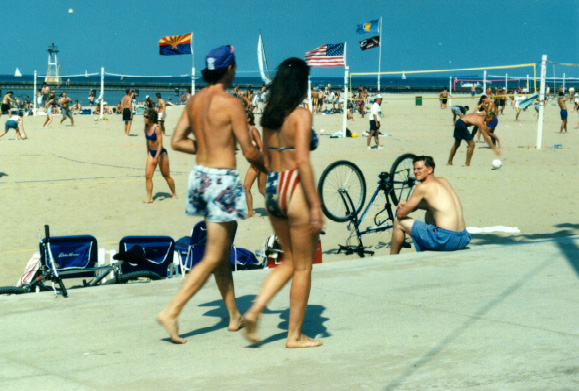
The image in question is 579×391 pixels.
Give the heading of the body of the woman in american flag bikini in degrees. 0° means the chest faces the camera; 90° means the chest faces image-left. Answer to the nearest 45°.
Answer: approximately 225°

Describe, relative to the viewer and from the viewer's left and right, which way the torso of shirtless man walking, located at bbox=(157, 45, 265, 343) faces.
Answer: facing away from the viewer and to the right of the viewer

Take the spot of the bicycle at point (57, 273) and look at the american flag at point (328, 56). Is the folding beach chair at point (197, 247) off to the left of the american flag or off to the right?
right

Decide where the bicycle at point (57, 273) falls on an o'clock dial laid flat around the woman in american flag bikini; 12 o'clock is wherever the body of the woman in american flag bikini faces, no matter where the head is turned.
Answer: The bicycle is roughly at 9 o'clock from the woman in american flag bikini.

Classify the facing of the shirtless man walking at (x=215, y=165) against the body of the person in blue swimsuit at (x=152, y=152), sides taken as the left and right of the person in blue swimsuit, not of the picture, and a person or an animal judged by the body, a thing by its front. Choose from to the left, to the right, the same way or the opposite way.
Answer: the opposite way

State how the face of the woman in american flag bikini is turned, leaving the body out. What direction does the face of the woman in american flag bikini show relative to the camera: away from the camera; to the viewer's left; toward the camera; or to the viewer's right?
away from the camera

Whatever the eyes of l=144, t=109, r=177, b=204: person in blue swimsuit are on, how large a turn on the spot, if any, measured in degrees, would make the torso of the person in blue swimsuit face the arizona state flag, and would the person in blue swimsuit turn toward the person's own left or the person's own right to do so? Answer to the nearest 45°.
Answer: approximately 135° to the person's own right

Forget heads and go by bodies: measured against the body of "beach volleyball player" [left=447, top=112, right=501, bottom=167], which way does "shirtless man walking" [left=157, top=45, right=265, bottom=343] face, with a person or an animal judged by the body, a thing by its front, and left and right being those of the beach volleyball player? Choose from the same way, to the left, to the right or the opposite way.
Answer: to the left

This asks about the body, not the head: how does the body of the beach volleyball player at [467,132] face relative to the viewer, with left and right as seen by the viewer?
facing to the right of the viewer

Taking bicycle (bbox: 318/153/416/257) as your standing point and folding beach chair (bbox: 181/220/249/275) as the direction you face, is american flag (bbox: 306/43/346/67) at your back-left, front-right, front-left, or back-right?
back-right

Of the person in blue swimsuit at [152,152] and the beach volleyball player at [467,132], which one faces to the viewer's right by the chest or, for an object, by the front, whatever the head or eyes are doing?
the beach volleyball player

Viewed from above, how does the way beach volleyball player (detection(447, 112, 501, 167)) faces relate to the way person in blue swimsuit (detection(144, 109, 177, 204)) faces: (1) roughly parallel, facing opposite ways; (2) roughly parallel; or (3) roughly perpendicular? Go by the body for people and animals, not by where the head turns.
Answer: roughly perpendicular

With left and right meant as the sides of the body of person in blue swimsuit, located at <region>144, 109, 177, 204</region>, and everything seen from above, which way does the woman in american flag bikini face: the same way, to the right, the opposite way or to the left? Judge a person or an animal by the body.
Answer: the opposite way

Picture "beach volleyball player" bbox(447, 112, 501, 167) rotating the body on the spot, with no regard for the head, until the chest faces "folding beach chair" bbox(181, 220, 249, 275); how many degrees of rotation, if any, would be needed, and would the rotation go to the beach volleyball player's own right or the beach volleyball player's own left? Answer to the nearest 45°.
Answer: approximately 90° to the beach volleyball player's own right
